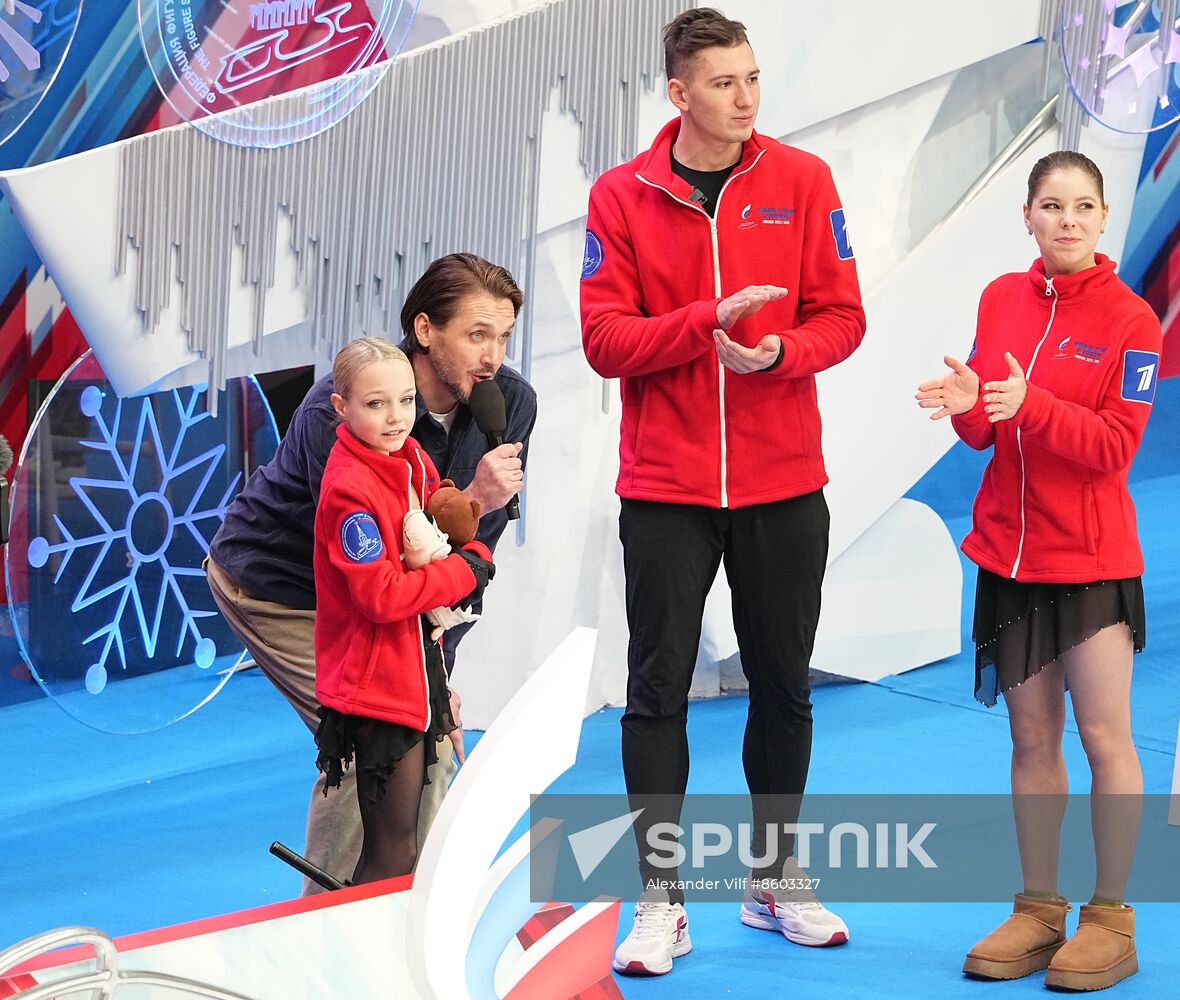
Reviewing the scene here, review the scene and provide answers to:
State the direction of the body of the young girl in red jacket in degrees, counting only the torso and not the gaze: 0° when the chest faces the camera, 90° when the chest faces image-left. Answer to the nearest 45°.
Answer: approximately 315°

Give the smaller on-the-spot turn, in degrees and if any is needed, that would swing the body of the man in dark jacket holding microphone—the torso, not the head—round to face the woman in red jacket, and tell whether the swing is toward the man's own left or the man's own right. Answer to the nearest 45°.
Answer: approximately 45° to the man's own left

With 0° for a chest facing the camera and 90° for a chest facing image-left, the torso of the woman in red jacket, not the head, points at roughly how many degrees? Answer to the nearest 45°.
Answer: approximately 45°

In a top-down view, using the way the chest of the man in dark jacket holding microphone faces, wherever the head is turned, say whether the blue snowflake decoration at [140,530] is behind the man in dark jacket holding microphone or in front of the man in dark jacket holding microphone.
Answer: behind

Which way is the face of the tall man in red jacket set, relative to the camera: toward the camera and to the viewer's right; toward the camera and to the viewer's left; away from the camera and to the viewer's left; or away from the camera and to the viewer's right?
toward the camera and to the viewer's right

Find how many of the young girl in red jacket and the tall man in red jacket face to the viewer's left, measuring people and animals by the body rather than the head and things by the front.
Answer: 0
